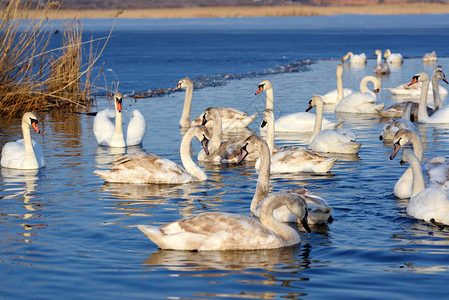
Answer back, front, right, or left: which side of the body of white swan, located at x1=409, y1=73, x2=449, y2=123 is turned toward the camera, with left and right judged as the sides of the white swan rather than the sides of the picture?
left

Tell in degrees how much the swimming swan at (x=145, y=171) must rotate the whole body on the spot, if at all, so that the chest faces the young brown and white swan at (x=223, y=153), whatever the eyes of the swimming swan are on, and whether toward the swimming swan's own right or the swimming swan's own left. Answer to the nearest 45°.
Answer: approximately 45° to the swimming swan's own left

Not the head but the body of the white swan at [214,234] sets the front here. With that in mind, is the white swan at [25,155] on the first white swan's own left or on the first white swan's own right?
on the first white swan's own left

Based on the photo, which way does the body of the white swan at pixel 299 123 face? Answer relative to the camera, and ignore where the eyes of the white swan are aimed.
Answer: to the viewer's left

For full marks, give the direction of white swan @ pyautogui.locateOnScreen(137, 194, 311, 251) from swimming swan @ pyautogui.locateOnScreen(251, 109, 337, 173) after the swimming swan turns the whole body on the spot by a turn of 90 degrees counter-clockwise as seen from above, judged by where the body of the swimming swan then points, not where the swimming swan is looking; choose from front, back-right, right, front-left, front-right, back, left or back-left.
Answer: front

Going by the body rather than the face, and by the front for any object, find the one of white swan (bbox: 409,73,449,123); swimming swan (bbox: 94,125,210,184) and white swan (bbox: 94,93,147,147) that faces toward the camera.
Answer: white swan (bbox: 94,93,147,147)

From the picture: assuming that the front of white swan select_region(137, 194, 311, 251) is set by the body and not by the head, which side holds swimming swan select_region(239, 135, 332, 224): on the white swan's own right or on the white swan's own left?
on the white swan's own left

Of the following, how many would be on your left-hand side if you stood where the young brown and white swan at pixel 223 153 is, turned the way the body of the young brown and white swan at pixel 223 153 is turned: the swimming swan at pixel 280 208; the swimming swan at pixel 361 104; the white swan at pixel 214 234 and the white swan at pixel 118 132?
2

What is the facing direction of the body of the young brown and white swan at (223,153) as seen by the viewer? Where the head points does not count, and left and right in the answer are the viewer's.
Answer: facing to the left of the viewer

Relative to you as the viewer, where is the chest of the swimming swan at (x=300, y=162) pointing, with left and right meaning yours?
facing to the left of the viewer

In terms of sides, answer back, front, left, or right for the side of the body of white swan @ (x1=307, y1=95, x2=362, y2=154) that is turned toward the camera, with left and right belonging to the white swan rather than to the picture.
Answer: left

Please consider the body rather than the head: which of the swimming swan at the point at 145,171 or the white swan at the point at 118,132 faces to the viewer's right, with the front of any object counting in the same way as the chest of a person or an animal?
the swimming swan

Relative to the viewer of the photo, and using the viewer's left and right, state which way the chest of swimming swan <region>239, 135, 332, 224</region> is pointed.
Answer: facing to the left of the viewer

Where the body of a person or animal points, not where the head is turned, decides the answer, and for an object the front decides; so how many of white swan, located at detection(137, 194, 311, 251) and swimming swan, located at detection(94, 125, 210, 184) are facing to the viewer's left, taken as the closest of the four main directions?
0

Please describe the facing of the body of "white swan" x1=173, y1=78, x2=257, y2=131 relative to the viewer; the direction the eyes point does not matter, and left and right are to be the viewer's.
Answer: facing to the left of the viewer
